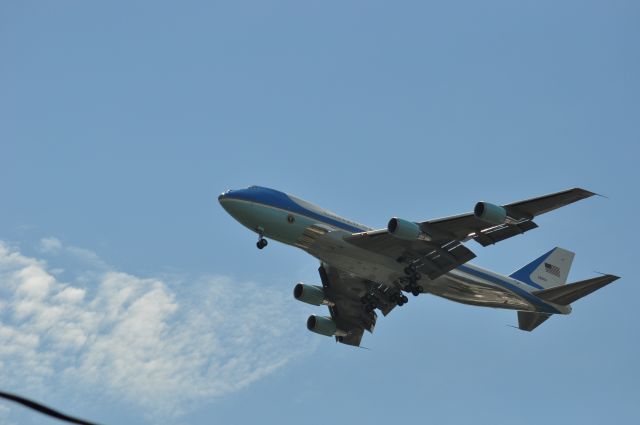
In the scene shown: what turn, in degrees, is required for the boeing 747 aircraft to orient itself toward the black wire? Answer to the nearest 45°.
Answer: approximately 45° to its left

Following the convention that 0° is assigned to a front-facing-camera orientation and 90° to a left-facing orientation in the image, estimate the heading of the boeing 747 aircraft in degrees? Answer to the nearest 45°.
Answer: approximately 45°
